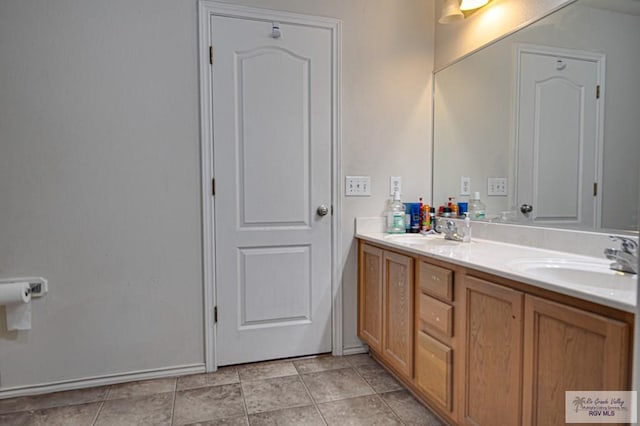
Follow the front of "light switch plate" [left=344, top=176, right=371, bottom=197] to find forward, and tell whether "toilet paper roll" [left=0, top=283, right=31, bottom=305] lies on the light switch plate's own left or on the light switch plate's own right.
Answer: on the light switch plate's own right

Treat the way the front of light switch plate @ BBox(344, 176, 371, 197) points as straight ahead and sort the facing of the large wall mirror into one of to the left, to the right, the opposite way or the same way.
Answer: to the right

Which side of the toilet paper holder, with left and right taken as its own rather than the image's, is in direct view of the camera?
front

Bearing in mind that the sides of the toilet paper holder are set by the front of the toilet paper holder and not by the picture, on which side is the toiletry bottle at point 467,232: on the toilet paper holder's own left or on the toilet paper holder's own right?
on the toilet paper holder's own left

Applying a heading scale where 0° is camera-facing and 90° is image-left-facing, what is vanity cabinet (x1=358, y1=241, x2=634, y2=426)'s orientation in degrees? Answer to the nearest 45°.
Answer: approximately 45°

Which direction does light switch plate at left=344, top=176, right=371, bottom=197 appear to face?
toward the camera

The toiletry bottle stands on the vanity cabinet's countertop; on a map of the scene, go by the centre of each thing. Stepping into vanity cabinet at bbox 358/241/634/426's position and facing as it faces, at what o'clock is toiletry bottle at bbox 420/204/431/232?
The toiletry bottle is roughly at 4 o'clock from the vanity cabinet.

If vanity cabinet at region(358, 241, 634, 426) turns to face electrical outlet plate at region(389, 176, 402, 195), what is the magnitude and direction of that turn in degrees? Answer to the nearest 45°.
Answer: approximately 90° to its right

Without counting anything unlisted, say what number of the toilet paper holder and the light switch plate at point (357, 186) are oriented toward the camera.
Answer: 2

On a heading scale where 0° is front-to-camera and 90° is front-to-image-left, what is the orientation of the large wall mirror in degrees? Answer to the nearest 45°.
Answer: approximately 45°

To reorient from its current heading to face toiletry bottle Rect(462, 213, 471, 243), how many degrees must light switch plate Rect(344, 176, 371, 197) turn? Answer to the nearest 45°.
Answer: approximately 45° to its left
